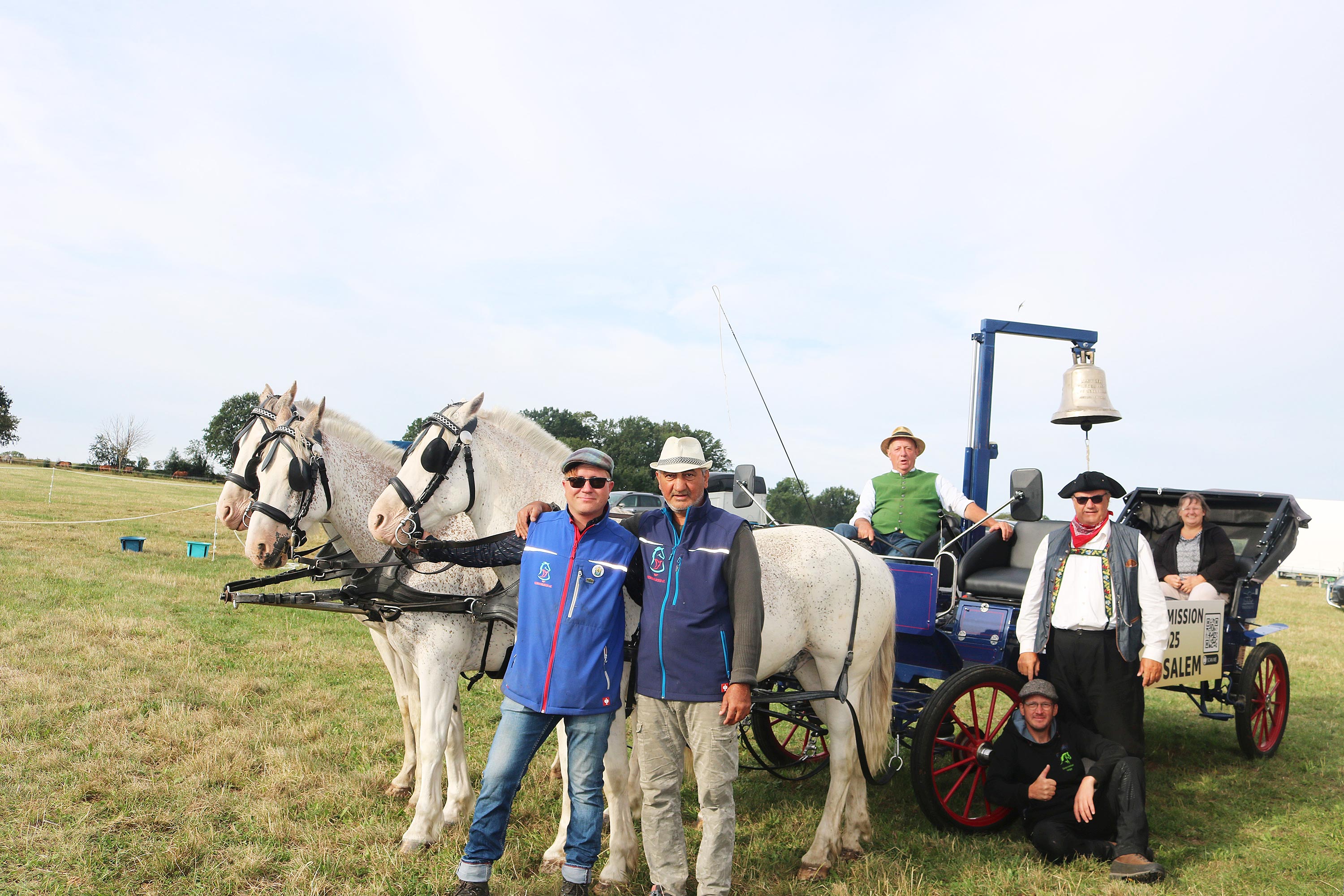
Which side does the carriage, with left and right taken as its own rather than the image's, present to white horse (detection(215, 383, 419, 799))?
front

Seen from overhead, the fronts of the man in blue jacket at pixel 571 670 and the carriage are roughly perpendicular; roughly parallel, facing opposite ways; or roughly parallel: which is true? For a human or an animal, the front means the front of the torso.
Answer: roughly perpendicular

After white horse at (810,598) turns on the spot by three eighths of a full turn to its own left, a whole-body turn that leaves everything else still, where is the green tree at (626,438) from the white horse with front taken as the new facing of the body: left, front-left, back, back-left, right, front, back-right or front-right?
back-left

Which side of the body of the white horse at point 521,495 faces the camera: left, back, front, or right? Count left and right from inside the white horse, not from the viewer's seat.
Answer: left

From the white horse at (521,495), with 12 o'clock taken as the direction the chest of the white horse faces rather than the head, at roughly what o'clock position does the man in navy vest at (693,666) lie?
The man in navy vest is roughly at 8 o'clock from the white horse.

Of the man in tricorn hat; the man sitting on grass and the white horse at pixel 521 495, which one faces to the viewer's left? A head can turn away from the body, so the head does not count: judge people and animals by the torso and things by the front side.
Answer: the white horse

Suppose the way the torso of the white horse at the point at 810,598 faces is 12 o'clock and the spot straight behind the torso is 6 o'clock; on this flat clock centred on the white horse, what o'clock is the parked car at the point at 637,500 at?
The parked car is roughly at 3 o'clock from the white horse.

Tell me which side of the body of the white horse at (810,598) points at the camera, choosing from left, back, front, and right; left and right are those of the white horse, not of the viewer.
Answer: left

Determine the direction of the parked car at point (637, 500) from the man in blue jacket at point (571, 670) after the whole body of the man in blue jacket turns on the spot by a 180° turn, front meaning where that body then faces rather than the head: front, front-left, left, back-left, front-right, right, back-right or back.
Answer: front

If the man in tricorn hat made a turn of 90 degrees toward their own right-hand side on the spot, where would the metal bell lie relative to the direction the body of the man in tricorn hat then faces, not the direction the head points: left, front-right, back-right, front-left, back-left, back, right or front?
right

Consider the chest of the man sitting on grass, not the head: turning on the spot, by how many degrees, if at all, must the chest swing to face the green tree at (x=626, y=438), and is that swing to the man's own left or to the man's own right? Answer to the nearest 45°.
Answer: approximately 135° to the man's own right
